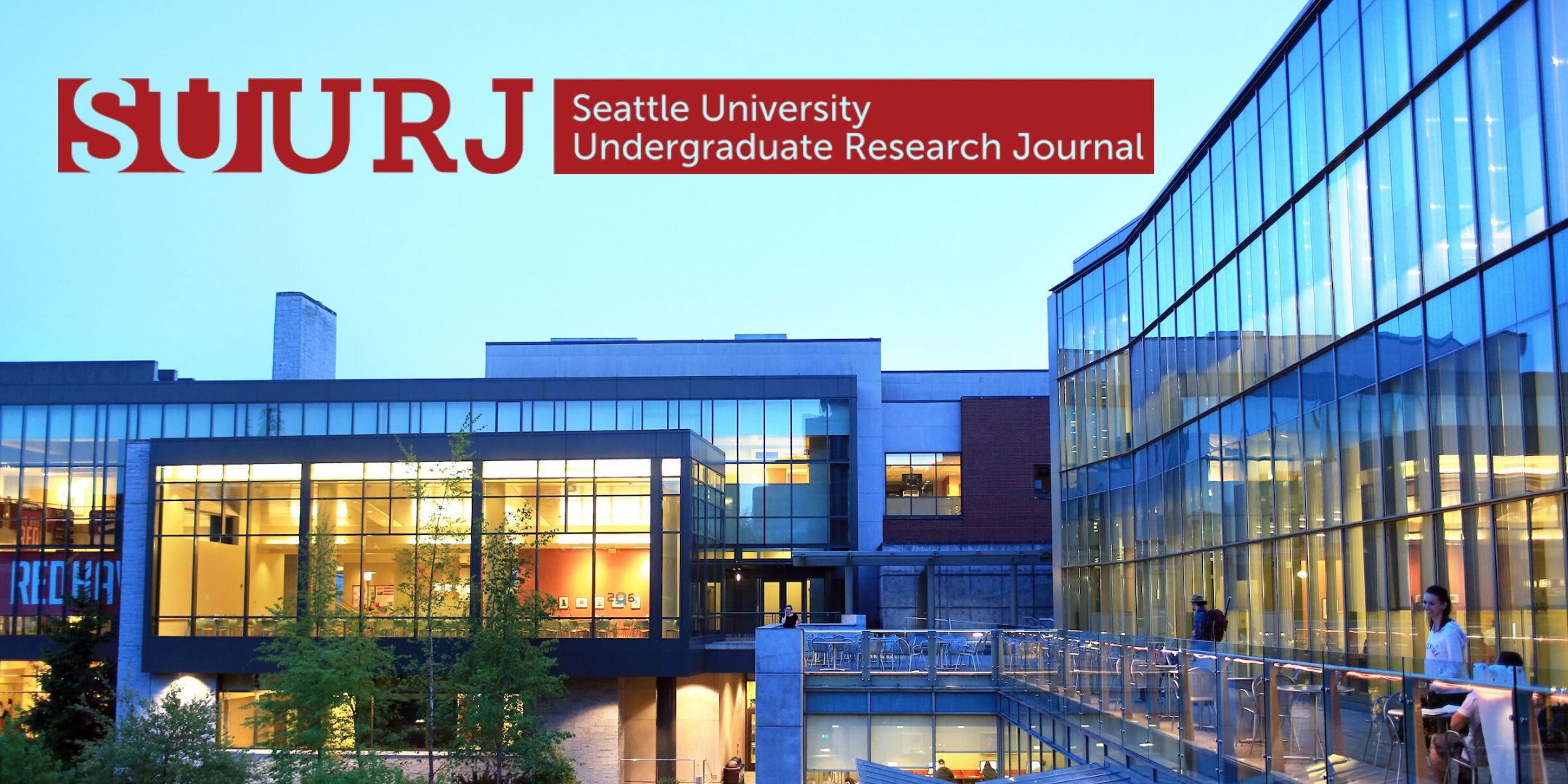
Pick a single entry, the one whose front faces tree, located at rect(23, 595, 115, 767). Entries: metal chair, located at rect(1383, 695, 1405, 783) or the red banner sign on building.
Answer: the red banner sign on building

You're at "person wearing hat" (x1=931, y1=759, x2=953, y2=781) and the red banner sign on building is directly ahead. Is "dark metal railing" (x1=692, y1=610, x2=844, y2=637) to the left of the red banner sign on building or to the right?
right

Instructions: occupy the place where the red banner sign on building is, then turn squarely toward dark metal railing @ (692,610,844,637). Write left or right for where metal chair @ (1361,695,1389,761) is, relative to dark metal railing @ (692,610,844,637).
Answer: right

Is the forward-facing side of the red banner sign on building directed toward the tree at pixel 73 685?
yes

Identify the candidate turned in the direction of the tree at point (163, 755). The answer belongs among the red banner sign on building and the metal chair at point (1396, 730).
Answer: the red banner sign on building
